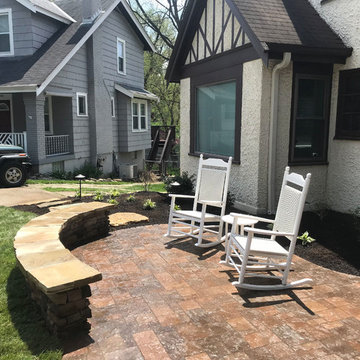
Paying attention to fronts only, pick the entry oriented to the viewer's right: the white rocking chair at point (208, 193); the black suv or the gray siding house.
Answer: the black suv

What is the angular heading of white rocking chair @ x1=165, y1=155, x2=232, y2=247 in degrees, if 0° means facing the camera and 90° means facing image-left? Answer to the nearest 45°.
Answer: approximately 45°

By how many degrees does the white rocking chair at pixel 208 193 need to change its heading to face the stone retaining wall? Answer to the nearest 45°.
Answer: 0° — it already faces it

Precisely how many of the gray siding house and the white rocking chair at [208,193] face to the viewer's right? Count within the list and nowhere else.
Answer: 0

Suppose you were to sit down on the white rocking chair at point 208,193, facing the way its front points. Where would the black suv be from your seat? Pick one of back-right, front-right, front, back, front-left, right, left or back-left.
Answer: right

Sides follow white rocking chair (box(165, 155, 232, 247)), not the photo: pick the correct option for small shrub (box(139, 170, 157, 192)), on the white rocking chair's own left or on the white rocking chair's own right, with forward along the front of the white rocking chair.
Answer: on the white rocking chair's own right

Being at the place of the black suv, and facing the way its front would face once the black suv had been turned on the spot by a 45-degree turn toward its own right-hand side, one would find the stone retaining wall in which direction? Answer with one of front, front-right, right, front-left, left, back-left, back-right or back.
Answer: front-right

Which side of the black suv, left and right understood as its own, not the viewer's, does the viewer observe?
right

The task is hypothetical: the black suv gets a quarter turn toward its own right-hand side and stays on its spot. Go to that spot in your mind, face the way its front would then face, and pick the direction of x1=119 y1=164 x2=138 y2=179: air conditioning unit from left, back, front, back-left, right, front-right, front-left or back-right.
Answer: back-left

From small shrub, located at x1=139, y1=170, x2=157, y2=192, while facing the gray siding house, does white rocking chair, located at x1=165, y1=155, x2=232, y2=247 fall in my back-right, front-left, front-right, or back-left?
back-left

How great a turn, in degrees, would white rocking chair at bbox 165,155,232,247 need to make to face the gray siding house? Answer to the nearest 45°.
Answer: approximately 90° to its right

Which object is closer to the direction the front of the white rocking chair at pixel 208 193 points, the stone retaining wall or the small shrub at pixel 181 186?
the stone retaining wall

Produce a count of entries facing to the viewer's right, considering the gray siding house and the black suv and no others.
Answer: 1

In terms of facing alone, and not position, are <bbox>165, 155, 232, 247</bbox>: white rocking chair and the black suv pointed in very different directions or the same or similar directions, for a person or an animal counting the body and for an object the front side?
very different directions

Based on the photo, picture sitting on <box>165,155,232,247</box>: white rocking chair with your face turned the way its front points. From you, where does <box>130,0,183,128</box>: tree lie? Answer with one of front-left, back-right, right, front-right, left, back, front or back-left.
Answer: back-right

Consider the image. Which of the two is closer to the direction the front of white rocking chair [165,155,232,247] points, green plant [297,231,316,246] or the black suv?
the black suv

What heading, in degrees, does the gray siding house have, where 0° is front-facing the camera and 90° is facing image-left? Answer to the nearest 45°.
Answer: approximately 45°

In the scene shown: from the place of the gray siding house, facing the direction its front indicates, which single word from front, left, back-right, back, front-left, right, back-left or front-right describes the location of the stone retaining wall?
front-left
